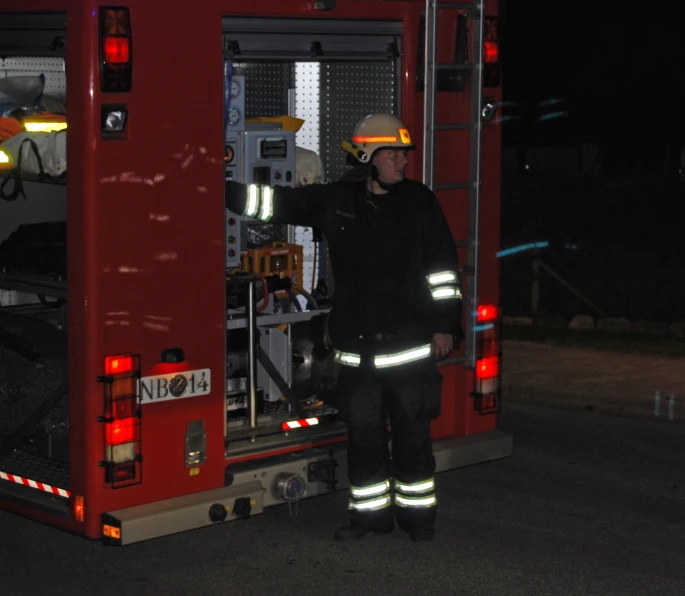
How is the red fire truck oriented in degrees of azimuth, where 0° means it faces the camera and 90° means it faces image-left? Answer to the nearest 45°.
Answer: approximately 135°

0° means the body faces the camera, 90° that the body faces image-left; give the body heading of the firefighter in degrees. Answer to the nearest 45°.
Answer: approximately 0°
